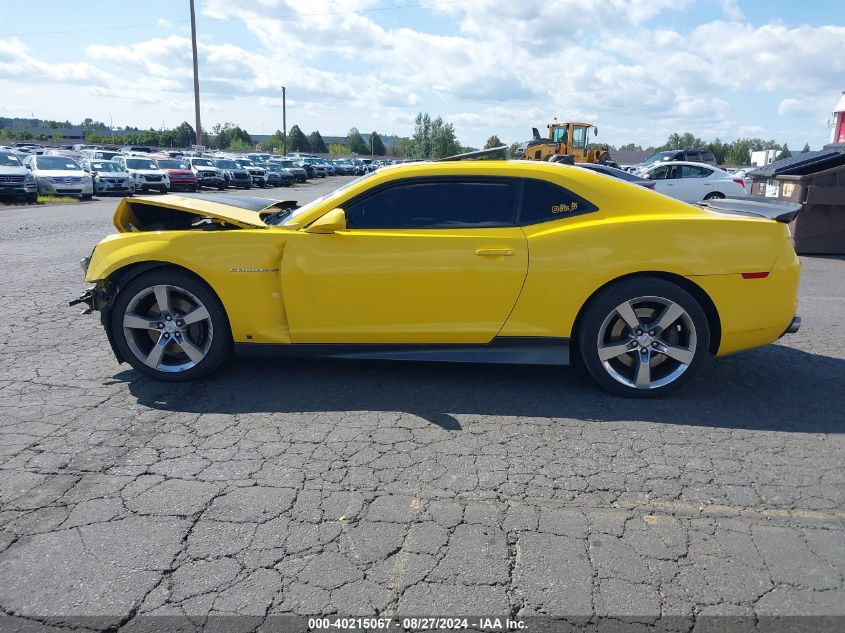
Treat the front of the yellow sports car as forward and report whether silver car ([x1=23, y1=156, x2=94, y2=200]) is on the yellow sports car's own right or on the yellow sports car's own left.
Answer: on the yellow sports car's own right

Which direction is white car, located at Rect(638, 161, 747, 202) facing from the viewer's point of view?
to the viewer's left

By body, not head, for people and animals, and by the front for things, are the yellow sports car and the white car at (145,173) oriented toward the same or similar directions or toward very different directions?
very different directions

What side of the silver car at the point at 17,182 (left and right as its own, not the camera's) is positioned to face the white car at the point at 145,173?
left

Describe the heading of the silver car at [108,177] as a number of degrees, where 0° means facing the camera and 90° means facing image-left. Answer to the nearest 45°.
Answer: approximately 315°

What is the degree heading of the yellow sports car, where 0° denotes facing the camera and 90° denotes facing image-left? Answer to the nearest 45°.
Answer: approximately 90°

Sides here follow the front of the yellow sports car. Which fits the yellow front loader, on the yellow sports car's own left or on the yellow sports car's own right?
on the yellow sports car's own right

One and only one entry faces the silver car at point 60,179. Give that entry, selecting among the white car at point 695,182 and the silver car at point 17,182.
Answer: the white car

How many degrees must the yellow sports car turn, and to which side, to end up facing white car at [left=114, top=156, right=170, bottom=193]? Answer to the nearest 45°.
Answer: approximately 45° to its right

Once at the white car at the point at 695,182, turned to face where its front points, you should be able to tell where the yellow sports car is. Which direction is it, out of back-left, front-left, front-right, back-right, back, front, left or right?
left
